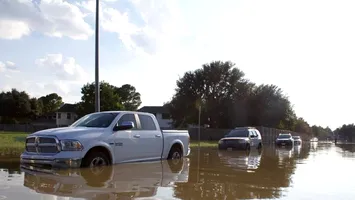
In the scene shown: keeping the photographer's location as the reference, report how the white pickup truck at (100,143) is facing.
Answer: facing the viewer and to the left of the viewer
